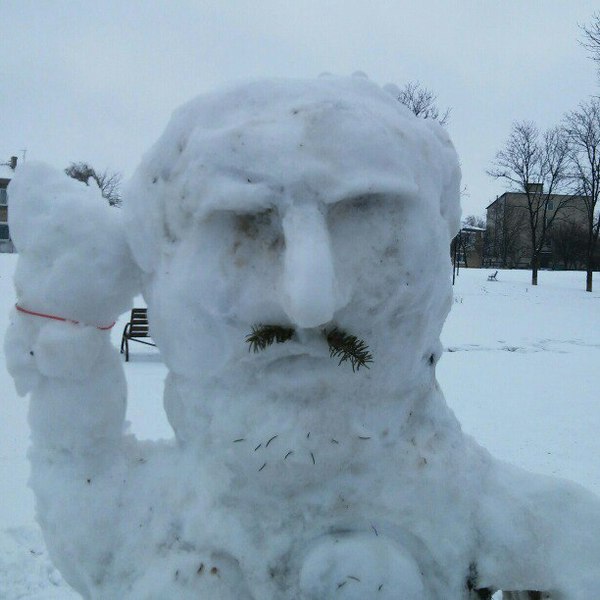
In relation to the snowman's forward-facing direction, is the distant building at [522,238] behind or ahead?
behind

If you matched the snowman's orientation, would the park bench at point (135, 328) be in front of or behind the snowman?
behind

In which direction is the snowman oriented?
toward the camera
